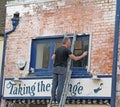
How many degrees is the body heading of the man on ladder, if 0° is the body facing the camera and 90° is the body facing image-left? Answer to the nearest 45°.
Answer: approximately 225°

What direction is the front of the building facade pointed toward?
toward the camera

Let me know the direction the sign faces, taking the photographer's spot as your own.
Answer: facing the viewer
